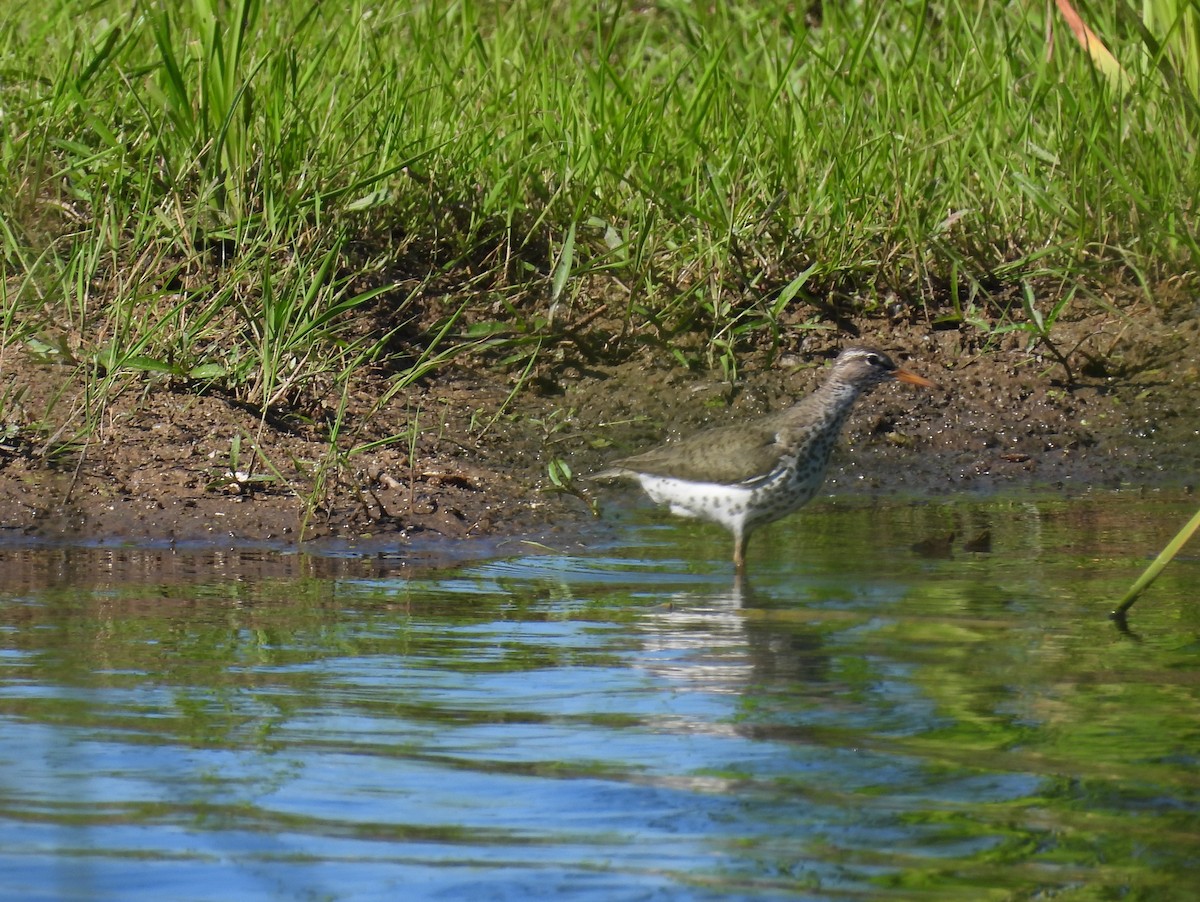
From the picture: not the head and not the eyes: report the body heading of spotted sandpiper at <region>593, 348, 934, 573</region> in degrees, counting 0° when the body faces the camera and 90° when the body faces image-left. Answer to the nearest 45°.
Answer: approximately 270°

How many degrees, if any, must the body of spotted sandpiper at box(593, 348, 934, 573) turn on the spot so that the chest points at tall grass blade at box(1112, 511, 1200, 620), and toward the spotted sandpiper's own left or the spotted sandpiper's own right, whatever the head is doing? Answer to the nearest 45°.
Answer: approximately 45° to the spotted sandpiper's own right
